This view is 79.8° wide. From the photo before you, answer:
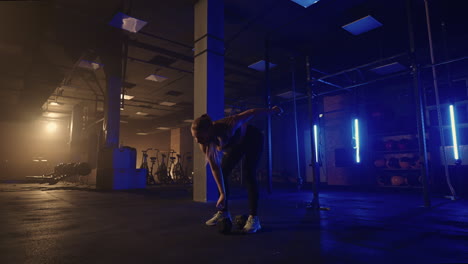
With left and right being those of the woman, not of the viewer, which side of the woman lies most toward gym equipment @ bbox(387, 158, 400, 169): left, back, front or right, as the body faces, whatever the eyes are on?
back

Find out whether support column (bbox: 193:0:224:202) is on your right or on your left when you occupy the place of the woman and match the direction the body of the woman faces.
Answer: on your right

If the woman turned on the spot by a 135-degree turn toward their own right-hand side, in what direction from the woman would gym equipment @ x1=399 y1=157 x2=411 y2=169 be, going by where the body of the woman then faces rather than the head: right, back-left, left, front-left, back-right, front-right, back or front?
front-right

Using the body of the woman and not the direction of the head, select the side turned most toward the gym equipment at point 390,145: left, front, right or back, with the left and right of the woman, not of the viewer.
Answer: back

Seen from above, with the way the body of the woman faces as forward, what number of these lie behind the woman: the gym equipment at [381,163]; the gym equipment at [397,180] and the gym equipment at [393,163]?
3

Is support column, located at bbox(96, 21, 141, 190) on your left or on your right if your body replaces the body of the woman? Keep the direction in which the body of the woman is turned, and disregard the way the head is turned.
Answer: on your right

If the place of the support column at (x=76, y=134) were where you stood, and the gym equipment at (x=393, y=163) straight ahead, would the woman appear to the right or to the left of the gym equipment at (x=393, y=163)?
right

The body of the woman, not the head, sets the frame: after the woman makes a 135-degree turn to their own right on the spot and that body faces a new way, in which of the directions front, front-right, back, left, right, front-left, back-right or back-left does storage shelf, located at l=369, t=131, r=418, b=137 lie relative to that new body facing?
front-right

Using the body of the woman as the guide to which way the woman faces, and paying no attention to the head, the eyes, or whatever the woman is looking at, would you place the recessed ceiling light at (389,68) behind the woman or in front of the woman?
behind

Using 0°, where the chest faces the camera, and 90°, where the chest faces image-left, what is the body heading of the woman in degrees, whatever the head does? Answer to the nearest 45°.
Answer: approximately 45°

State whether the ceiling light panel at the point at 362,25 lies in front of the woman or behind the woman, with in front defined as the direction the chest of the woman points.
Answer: behind

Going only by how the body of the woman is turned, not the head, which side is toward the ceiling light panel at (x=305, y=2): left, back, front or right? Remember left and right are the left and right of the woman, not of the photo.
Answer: back

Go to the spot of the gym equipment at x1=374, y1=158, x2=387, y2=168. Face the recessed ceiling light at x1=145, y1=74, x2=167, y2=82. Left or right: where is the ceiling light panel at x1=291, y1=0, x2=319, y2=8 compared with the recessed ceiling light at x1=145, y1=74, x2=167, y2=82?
left

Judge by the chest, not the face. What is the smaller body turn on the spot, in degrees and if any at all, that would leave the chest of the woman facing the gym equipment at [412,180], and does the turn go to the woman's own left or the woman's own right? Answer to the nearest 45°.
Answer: approximately 180°
